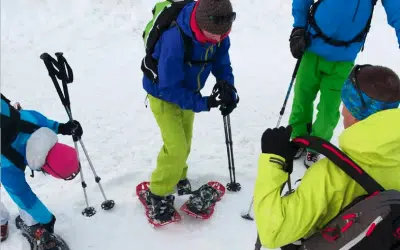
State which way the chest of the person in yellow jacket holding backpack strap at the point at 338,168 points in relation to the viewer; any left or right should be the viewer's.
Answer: facing away from the viewer and to the left of the viewer

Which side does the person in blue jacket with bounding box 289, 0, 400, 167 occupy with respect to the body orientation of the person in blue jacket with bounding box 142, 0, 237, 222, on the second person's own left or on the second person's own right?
on the second person's own left

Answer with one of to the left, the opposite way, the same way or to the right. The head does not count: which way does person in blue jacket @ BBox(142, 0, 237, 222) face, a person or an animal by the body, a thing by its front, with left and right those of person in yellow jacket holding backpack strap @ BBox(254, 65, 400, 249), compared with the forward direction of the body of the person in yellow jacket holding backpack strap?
the opposite way

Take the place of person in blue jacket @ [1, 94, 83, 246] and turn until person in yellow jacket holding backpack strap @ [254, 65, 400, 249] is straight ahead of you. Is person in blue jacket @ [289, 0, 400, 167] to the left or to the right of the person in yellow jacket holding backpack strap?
left

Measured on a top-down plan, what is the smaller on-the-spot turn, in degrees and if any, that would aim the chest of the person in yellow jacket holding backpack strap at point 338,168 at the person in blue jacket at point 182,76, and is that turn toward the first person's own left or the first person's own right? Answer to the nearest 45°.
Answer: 0° — they already face them

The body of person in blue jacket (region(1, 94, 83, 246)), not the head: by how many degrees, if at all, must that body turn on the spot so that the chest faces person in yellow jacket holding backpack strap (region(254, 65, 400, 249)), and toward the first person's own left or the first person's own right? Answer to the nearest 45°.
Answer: approximately 45° to the first person's own right

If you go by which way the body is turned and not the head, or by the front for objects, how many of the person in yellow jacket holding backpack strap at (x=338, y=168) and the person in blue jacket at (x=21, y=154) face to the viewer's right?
1

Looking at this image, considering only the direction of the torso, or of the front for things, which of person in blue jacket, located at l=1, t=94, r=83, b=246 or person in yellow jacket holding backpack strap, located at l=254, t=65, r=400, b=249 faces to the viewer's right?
the person in blue jacket

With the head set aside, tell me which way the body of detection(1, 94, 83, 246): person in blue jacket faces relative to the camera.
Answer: to the viewer's right

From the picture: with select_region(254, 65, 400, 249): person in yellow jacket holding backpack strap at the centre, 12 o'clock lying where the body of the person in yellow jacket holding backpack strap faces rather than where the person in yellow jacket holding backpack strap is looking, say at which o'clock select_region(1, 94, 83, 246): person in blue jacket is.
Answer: The person in blue jacket is roughly at 11 o'clock from the person in yellow jacket holding backpack strap.

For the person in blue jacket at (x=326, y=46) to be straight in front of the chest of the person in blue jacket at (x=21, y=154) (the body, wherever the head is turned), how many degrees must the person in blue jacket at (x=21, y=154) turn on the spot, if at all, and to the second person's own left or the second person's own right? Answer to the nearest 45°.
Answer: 0° — they already face them

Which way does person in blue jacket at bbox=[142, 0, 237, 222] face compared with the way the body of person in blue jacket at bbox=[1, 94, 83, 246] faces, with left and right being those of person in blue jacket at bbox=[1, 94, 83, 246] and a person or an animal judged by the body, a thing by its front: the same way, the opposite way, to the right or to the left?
to the right
